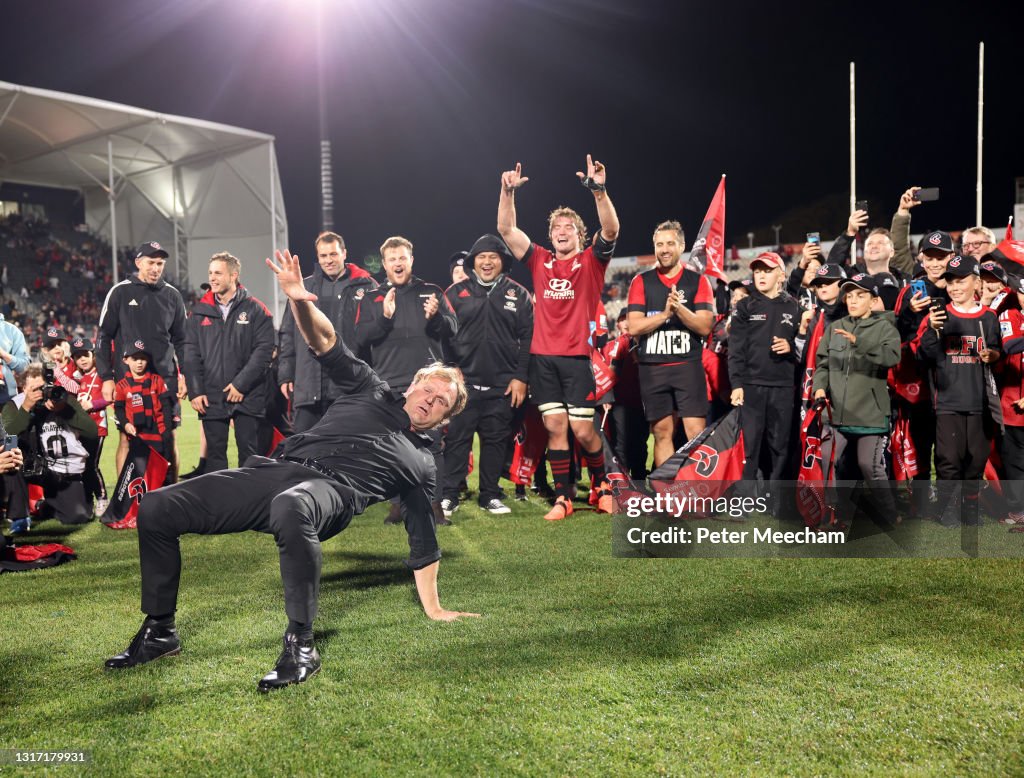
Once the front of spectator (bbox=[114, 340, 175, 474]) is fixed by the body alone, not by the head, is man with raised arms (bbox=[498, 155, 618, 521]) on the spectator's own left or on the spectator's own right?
on the spectator's own left

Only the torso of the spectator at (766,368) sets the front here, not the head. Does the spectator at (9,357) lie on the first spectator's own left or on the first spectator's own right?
on the first spectator's own right

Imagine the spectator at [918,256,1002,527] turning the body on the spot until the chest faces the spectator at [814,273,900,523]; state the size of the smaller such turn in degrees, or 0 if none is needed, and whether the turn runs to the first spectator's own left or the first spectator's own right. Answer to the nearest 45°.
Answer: approximately 45° to the first spectator's own right

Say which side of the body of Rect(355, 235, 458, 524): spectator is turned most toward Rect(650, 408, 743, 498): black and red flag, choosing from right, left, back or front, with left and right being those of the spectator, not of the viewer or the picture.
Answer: left

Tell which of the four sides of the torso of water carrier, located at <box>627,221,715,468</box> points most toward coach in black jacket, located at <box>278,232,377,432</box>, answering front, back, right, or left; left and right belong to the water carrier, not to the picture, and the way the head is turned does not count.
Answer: right

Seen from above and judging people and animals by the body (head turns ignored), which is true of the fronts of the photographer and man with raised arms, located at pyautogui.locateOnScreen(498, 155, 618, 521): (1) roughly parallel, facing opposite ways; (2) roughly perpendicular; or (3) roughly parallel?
roughly perpendicular

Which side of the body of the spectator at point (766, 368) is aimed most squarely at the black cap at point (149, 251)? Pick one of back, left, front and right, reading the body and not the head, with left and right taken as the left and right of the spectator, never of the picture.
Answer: right

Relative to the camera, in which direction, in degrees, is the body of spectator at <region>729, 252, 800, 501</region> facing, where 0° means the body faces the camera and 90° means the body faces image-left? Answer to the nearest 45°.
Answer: approximately 0°

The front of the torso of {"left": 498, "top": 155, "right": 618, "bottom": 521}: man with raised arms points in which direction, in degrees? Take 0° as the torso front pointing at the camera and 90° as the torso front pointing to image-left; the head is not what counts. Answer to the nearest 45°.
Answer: approximately 0°

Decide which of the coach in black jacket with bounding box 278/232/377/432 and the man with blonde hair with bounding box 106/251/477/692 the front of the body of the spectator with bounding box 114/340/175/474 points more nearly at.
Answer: the man with blonde hair
